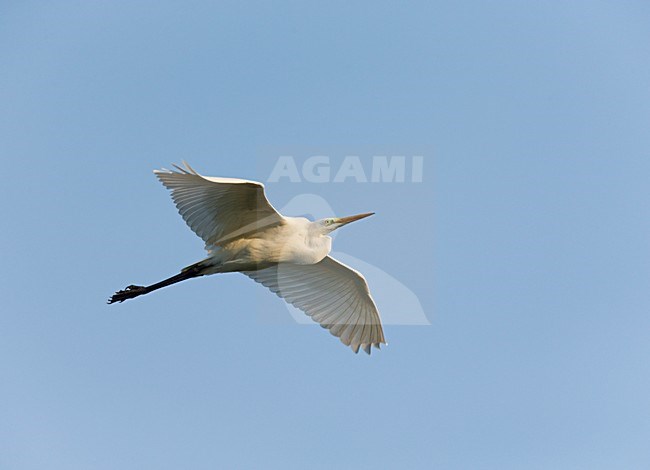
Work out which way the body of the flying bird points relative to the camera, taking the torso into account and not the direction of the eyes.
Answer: to the viewer's right
